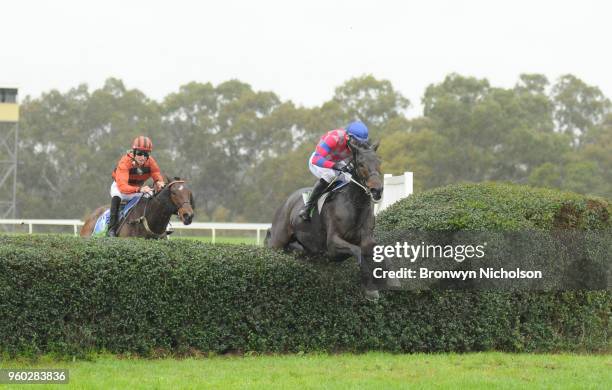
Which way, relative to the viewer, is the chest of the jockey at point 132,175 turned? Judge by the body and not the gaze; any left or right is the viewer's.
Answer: facing the viewer and to the right of the viewer

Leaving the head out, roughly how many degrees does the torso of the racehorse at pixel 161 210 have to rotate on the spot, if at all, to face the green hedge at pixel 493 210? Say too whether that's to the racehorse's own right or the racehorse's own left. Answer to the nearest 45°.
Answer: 0° — it already faces it

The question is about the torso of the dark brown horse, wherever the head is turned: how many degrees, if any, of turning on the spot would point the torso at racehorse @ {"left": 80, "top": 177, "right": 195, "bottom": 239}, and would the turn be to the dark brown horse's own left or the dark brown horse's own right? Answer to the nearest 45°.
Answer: approximately 180°

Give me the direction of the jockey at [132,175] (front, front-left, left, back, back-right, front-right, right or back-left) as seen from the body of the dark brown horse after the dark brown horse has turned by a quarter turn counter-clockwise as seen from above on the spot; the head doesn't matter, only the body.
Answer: left

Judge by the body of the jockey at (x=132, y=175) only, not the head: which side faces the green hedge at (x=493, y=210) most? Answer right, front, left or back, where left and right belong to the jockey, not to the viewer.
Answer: front

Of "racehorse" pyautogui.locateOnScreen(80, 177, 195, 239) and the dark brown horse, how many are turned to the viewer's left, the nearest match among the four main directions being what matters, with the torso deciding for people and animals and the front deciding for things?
0

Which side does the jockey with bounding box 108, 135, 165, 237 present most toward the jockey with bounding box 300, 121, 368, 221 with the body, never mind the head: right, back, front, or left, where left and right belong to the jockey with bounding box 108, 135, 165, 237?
front
